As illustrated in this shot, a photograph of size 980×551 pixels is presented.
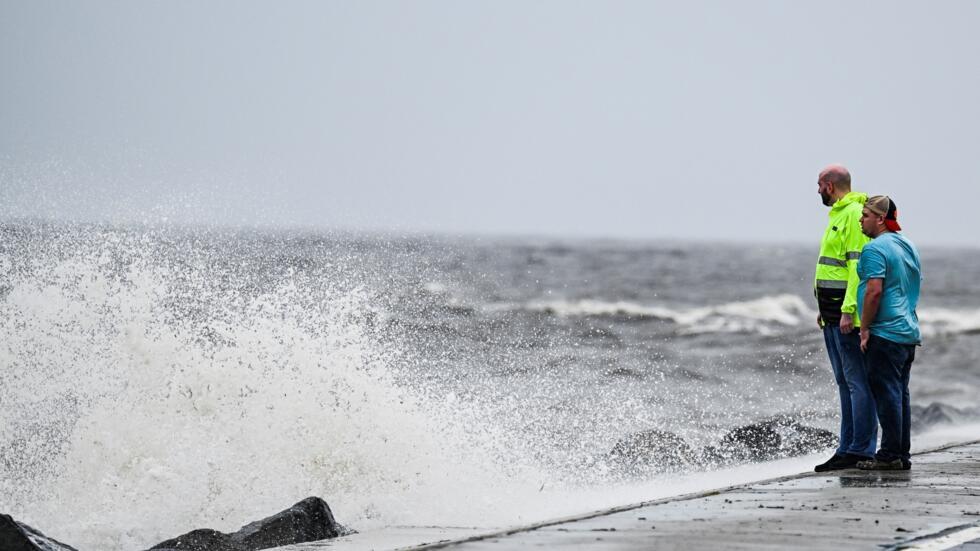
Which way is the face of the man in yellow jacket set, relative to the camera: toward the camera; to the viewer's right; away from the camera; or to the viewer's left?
to the viewer's left

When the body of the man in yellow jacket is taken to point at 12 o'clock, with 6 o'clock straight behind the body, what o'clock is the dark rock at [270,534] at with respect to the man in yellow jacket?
The dark rock is roughly at 11 o'clock from the man in yellow jacket.

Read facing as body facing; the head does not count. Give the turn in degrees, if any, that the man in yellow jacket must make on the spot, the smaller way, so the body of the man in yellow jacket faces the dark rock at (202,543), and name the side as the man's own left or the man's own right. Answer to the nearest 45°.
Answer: approximately 45° to the man's own left

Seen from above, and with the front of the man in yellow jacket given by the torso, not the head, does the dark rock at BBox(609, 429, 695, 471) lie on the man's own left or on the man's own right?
on the man's own right

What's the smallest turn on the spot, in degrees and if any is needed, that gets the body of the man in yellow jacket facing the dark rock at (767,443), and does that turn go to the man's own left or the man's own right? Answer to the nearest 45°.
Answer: approximately 90° to the man's own right

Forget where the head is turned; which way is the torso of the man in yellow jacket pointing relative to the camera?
to the viewer's left

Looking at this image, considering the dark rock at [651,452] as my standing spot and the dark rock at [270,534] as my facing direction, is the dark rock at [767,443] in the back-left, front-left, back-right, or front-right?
back-left

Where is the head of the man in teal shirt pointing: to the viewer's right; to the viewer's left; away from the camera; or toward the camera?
to the viewer's left
